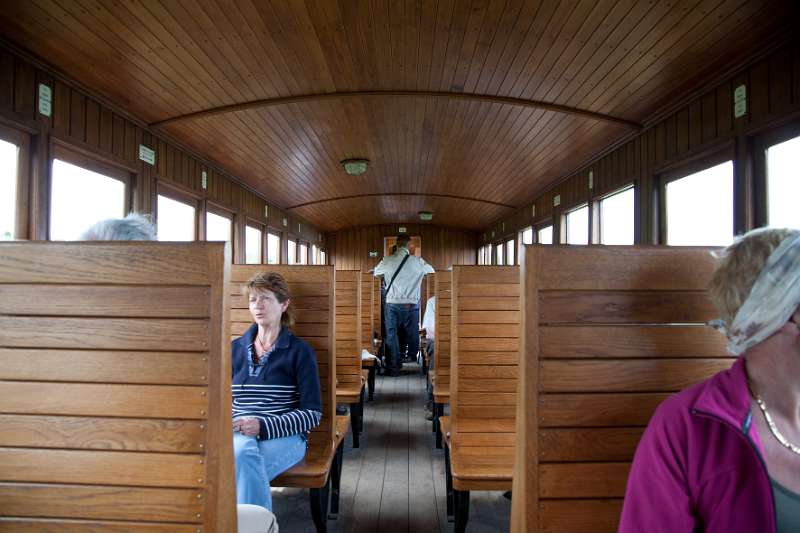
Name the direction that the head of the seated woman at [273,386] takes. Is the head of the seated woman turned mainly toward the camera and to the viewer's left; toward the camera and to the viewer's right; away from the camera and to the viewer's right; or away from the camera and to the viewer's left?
toward the camera and to the viewer's left

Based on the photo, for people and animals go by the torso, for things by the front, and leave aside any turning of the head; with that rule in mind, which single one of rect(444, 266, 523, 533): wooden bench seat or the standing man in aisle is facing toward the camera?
the wooden bench seat

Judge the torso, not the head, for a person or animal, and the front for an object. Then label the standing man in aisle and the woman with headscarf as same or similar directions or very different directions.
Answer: very different directions

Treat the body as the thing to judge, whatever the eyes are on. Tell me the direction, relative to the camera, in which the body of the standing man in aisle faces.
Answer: away from the camera

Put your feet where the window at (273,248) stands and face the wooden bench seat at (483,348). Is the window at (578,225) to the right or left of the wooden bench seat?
left

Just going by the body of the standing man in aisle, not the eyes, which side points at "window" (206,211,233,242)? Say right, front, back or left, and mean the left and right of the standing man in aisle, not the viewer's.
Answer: back

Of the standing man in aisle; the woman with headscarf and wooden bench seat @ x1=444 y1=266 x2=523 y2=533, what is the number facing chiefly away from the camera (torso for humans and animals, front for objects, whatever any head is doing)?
1

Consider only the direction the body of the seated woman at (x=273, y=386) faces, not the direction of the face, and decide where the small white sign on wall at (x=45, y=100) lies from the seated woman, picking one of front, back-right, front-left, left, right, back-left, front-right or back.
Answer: right

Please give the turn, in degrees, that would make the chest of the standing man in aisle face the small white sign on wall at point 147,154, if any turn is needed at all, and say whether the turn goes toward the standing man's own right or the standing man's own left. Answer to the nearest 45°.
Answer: approximately 135° to the standing man's own left

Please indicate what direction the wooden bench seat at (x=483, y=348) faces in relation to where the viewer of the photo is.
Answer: facing the viewer

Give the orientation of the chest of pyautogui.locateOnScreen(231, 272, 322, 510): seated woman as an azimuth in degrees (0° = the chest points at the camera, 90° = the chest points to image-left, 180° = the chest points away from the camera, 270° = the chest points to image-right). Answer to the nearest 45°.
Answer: approximately 45°

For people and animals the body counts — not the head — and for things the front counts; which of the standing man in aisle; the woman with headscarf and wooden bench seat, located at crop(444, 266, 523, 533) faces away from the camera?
the standing man in aisle
